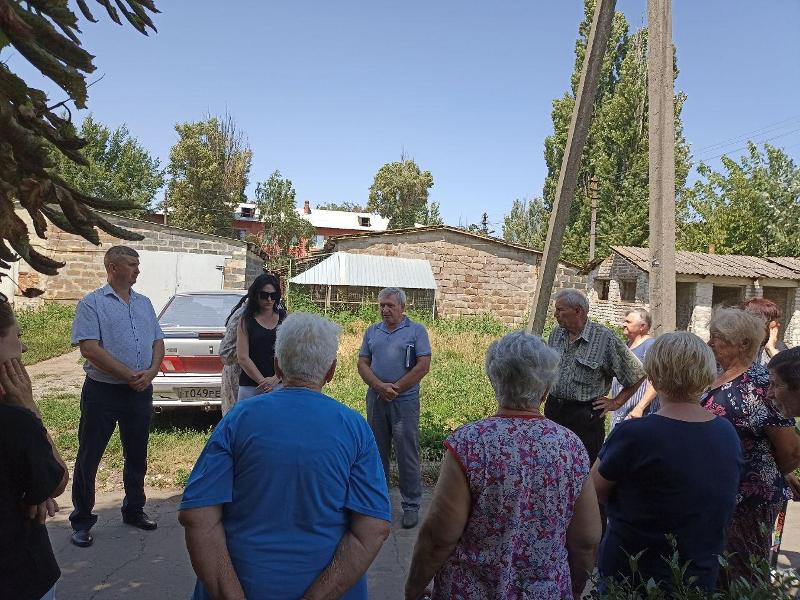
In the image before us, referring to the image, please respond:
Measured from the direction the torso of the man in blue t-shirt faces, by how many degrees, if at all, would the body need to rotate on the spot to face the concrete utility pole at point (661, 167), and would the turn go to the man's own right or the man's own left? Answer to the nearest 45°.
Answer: approximately 45° to the man's own right

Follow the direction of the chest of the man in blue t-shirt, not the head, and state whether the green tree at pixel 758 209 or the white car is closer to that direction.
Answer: the white car

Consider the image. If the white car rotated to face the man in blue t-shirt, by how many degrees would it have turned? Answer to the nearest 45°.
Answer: approximately 180°

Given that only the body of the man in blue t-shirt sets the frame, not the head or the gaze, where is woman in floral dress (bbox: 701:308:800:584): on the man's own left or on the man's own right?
on the man's own right

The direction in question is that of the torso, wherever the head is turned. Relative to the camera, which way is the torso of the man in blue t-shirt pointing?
away from the camera

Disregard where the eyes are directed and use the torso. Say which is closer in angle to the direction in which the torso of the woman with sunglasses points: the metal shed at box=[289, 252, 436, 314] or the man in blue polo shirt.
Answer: the man in blue polo shirt

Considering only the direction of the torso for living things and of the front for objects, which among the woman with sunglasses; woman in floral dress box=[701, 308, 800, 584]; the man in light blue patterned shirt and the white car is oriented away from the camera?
the white car

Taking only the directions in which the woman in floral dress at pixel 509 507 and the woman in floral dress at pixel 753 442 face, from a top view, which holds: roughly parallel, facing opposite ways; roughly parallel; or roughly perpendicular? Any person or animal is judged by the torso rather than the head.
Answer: roughly perpendicular

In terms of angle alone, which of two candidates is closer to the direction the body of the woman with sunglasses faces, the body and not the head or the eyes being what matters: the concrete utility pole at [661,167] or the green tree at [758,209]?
the concrete utility pole

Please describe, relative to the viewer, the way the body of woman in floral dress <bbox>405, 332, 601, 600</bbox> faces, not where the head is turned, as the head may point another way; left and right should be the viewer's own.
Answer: facing away from the viewer

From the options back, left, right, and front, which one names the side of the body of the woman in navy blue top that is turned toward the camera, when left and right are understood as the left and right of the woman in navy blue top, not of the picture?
back
